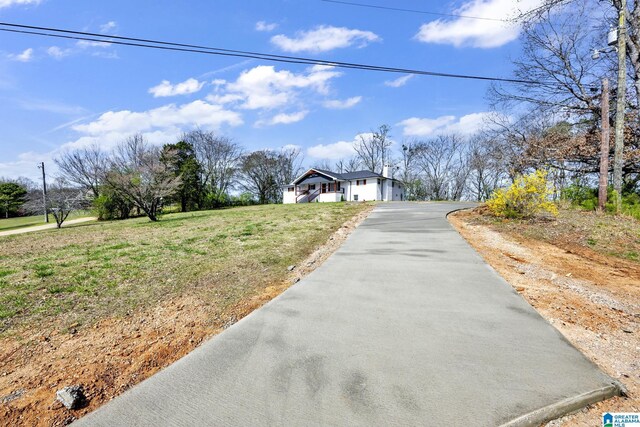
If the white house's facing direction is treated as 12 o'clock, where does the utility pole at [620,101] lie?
The utility pole is roughly at 10 o'clock from the white house.

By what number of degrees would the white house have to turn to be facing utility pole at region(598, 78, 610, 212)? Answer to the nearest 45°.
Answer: approximately 45° to its left

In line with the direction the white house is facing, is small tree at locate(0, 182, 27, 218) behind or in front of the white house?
in front

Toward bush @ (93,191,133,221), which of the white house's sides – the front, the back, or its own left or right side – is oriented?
front

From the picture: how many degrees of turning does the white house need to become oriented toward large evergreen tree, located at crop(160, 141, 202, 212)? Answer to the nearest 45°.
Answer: approximately 45° to its right

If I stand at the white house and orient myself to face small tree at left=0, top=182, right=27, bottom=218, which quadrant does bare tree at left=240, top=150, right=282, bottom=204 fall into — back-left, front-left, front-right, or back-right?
front-right

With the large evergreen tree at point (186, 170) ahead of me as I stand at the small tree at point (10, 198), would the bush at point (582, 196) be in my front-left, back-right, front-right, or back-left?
front-right

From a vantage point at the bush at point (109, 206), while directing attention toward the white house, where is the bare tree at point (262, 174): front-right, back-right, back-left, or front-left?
front-left

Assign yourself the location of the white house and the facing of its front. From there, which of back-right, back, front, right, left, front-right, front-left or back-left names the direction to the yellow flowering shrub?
front-left

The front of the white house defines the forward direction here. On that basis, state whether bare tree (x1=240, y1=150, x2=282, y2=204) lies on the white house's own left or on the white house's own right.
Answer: on the white house's own right

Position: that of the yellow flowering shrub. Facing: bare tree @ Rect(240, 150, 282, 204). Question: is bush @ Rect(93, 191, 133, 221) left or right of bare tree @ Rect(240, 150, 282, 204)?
left

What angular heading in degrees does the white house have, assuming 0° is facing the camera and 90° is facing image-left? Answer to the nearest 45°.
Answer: approximately 45°

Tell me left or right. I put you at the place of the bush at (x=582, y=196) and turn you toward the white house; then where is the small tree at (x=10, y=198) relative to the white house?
left
